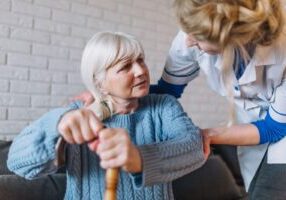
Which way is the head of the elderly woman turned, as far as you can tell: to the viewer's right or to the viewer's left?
to the viewer's right

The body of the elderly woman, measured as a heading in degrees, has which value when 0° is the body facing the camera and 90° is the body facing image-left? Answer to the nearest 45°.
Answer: approximately 0°
